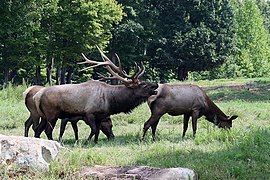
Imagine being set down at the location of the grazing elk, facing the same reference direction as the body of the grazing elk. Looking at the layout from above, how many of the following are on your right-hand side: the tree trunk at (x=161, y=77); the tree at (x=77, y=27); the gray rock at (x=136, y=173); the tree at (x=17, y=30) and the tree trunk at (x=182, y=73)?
1

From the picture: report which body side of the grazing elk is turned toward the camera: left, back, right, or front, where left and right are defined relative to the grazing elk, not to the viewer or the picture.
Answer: right

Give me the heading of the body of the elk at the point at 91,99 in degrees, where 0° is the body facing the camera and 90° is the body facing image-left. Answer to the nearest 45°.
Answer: approximately 270°

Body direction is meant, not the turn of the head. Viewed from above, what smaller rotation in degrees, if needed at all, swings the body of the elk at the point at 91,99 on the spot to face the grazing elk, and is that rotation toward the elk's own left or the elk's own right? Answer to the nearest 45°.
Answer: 0° — it already faces it

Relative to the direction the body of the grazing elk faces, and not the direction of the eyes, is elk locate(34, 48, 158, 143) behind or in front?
behind

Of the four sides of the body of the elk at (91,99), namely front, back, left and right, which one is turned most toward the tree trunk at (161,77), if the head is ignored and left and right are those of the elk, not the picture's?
left

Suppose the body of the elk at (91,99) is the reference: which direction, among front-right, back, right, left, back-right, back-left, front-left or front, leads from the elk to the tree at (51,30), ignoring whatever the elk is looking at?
left

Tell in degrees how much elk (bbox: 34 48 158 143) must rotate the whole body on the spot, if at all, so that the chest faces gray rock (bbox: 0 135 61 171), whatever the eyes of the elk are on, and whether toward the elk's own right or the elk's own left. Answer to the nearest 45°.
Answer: approximately 90° to the elk's own right

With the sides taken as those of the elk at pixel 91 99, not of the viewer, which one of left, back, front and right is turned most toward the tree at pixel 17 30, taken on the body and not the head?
left

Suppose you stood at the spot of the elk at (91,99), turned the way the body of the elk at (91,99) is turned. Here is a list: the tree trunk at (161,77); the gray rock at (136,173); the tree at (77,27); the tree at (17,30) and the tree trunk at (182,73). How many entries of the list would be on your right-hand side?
1

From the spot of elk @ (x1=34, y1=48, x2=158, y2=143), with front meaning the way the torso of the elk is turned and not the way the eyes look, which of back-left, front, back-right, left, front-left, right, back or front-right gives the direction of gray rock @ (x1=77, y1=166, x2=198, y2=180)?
right

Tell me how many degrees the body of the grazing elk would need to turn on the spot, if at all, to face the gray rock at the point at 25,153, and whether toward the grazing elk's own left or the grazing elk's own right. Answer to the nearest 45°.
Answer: approximately 135° to the grazing elk's own right
